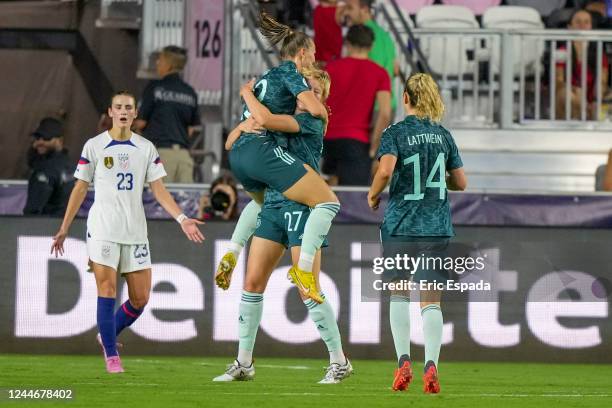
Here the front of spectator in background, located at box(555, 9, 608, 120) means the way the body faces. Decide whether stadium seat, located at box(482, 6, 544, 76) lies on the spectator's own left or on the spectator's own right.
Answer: on the spectator's own right

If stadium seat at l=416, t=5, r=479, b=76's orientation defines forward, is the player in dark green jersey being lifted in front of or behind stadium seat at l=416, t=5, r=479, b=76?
in front

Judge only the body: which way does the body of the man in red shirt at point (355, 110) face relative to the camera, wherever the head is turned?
away from the camera

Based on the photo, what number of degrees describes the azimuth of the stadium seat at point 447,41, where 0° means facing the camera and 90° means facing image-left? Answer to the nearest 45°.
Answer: approximately 0°

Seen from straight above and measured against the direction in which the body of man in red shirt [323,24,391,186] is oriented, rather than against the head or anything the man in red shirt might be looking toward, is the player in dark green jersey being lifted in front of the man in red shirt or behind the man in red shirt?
behind

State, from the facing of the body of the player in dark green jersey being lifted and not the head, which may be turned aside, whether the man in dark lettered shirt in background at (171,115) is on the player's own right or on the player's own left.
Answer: on the player's own left

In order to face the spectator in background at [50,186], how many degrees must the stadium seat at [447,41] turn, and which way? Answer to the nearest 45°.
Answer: approximately 45° to its right
